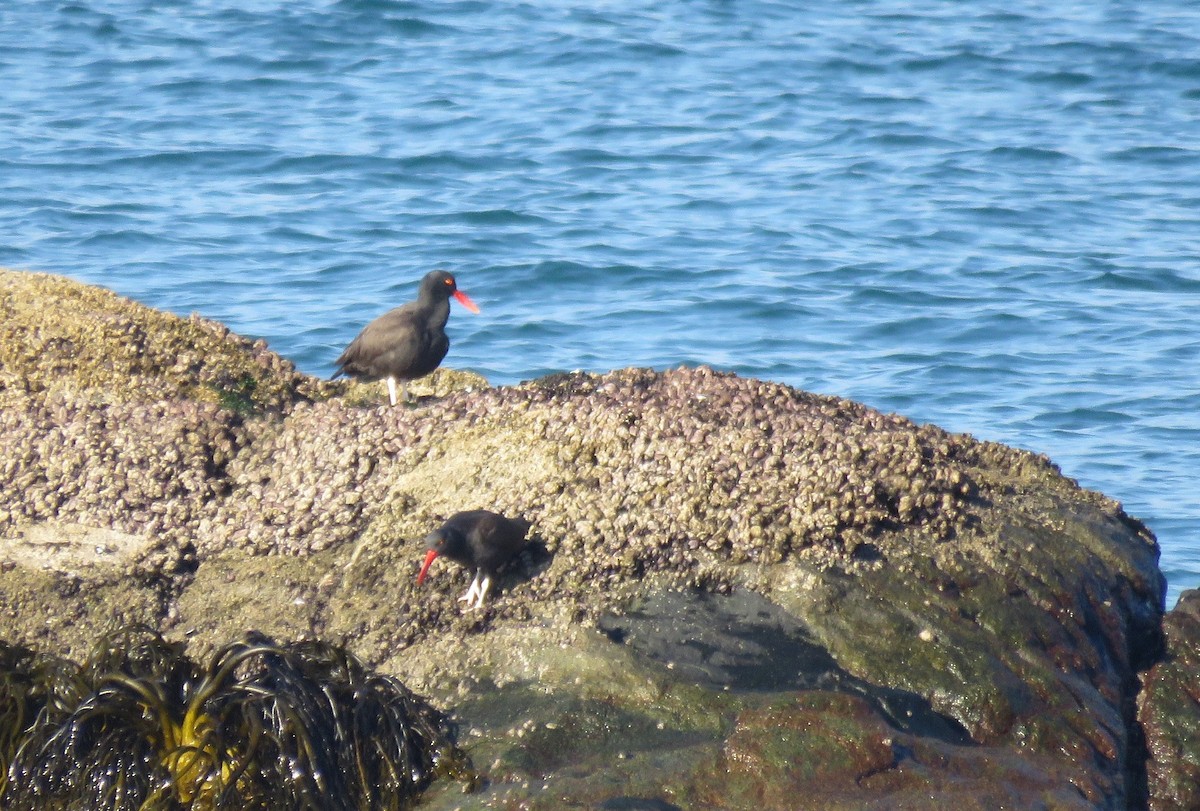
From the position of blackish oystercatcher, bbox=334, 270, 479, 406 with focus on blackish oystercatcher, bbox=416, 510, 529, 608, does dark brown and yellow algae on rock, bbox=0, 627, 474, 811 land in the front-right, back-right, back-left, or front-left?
front-right

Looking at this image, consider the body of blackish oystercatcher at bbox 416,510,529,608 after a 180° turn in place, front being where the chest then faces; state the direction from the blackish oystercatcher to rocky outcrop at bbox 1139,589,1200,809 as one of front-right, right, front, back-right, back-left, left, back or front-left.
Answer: front-right

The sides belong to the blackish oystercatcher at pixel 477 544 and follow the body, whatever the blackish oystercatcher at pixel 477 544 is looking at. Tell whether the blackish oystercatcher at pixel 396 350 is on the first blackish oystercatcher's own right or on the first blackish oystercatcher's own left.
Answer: on the first blackish oystercatcher's own right

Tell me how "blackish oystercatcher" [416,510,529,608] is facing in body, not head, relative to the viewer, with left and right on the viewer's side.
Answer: facing the viewer and to the left of the viewer
